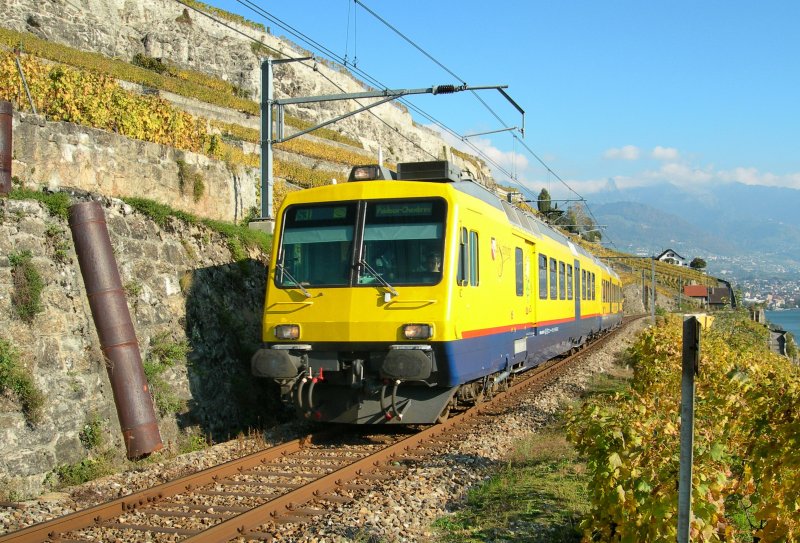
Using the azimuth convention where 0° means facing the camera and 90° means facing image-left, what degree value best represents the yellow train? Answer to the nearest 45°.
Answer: approximately 45°

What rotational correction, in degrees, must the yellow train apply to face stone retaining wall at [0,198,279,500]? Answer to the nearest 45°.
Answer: approximately 45° to its right

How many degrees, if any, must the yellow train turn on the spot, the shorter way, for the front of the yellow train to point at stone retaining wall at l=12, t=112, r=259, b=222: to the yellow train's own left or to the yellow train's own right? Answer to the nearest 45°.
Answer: approximately 90° to the yellow train's own right

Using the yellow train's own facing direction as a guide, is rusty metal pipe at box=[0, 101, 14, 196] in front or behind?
in front

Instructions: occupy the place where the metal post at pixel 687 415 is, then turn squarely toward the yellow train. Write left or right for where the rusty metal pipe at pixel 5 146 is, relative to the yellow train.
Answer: left
